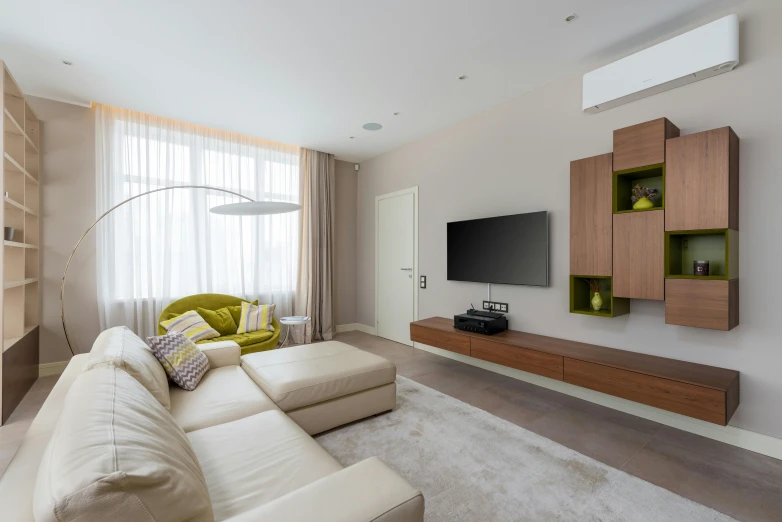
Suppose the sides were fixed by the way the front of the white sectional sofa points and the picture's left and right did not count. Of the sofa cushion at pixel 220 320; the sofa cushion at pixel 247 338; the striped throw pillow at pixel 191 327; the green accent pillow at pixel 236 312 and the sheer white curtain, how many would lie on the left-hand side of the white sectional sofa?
5

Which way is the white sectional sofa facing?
to the viewer's right

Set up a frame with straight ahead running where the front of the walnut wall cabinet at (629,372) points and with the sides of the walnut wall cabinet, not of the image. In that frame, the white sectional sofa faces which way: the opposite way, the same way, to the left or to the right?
the opposite way

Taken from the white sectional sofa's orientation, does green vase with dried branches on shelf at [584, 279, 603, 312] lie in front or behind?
in front

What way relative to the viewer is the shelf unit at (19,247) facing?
to the viewer's right

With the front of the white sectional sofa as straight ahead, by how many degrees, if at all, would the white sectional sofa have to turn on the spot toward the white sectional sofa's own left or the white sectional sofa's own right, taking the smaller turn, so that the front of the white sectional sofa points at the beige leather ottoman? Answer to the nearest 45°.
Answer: approximately 45° to the white sectional sofa's own left

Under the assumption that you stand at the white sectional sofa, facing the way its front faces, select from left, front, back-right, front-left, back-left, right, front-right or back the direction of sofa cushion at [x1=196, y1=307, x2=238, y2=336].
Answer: left

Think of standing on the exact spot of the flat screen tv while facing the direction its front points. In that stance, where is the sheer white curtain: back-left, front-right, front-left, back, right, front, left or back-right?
front-right

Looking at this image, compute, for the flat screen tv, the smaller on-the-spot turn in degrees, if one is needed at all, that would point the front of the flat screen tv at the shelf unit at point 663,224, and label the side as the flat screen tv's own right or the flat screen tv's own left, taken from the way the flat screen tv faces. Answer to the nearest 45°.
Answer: approximately 90° to the flat screen tv's own left

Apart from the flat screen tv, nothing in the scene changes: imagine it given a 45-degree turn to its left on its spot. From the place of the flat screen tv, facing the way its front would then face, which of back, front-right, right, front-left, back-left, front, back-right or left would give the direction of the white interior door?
back-right

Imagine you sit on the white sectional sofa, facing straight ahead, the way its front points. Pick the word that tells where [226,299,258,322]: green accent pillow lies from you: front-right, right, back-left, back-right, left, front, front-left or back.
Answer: left

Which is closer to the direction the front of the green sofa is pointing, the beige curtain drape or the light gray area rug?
the light gray area rug

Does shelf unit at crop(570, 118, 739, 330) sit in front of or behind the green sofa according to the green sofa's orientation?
in front

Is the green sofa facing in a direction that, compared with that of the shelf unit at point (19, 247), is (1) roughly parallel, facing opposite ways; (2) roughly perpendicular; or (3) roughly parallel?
roughly perpendicular

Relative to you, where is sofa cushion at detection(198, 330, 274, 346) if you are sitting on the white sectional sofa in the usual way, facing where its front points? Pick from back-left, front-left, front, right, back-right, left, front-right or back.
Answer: left
